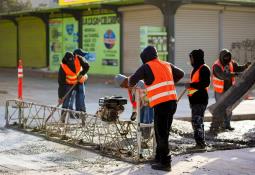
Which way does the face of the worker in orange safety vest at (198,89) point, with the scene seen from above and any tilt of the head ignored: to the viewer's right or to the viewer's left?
to the viewer's left

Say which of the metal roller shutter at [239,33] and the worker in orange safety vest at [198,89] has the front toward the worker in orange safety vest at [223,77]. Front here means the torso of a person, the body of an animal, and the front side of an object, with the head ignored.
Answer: the metal roller shutter

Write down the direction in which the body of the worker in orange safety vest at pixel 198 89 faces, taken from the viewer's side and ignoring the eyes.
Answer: to the viewer's left

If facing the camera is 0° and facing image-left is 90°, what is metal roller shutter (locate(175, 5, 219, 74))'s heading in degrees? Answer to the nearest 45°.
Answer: approximately 0°

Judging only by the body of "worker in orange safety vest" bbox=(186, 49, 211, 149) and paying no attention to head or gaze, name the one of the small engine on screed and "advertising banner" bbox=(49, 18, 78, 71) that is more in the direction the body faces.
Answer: the small engine on screed

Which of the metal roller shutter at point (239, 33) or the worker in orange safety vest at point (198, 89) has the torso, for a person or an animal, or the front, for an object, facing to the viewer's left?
the worker in orange safety vest
